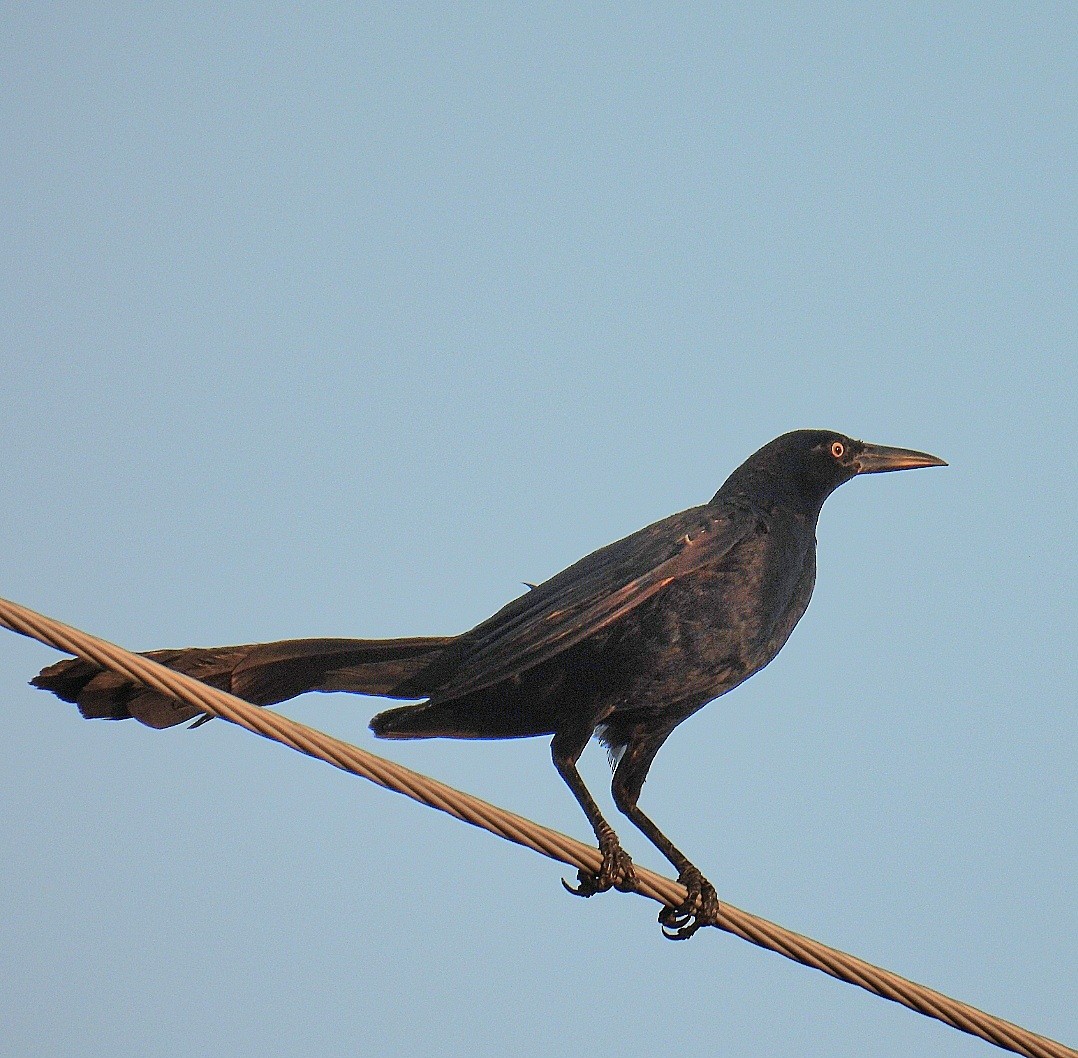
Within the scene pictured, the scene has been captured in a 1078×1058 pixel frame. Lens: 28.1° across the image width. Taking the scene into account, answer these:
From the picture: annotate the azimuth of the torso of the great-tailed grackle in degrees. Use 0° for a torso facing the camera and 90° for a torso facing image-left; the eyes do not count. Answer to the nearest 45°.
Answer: approximately 270°

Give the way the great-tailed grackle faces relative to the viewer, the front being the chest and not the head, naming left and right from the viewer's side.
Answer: facing to the right of the viewer
